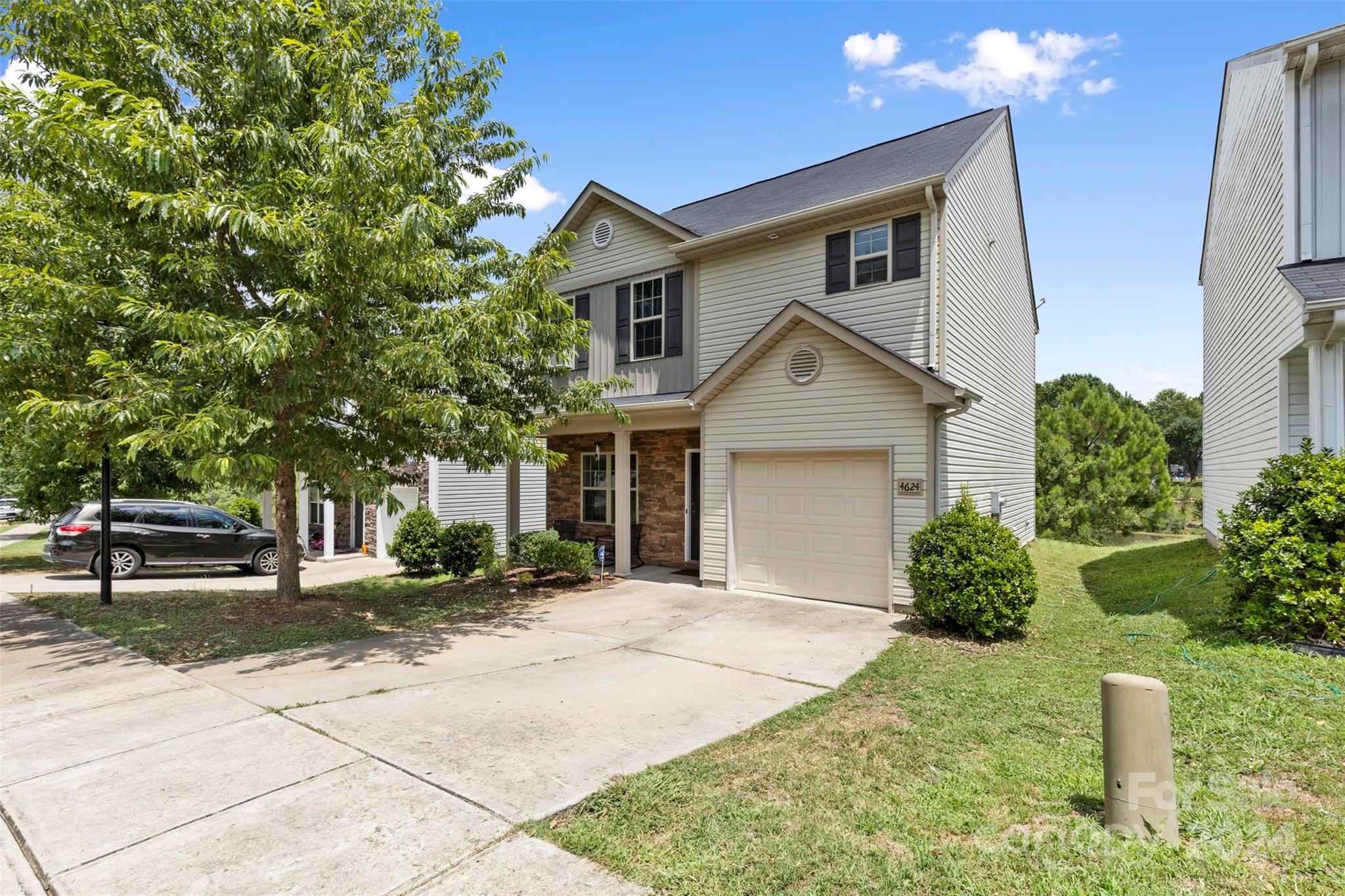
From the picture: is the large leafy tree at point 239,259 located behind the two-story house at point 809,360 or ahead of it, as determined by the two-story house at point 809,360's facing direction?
ahead

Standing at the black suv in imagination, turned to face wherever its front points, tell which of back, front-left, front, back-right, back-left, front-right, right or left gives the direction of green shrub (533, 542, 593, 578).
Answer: front-right

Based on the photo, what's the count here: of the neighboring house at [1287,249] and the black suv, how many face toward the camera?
1

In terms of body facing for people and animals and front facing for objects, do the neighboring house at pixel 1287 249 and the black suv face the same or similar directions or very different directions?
very different directions

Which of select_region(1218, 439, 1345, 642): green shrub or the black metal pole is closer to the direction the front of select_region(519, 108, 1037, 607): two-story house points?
the black metal pole

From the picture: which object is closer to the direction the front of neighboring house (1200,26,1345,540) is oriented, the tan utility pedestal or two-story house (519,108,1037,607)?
the tan utility pedestal

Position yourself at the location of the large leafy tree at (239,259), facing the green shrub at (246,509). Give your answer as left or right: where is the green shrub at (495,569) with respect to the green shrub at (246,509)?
right

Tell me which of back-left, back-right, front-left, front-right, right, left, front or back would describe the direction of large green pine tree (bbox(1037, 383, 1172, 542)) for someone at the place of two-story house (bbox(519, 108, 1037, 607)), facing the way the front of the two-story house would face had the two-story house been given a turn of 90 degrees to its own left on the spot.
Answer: left

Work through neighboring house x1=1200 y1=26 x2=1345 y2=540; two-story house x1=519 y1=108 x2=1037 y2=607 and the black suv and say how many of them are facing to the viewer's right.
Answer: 1

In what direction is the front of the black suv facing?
to the viewer's right

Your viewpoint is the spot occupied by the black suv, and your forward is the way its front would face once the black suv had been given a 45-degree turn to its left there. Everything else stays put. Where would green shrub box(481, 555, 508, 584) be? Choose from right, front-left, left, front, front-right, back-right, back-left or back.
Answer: right

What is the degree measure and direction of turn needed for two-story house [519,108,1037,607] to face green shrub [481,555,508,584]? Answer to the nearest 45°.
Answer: approximately 45° to its right

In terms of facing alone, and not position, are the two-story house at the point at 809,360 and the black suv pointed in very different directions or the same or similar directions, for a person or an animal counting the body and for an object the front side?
very different directions

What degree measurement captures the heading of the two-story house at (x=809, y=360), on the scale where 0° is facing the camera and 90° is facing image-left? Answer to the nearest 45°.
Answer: approximately 45°

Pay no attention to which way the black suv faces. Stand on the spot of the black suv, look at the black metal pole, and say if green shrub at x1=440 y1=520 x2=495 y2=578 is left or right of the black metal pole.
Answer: left
